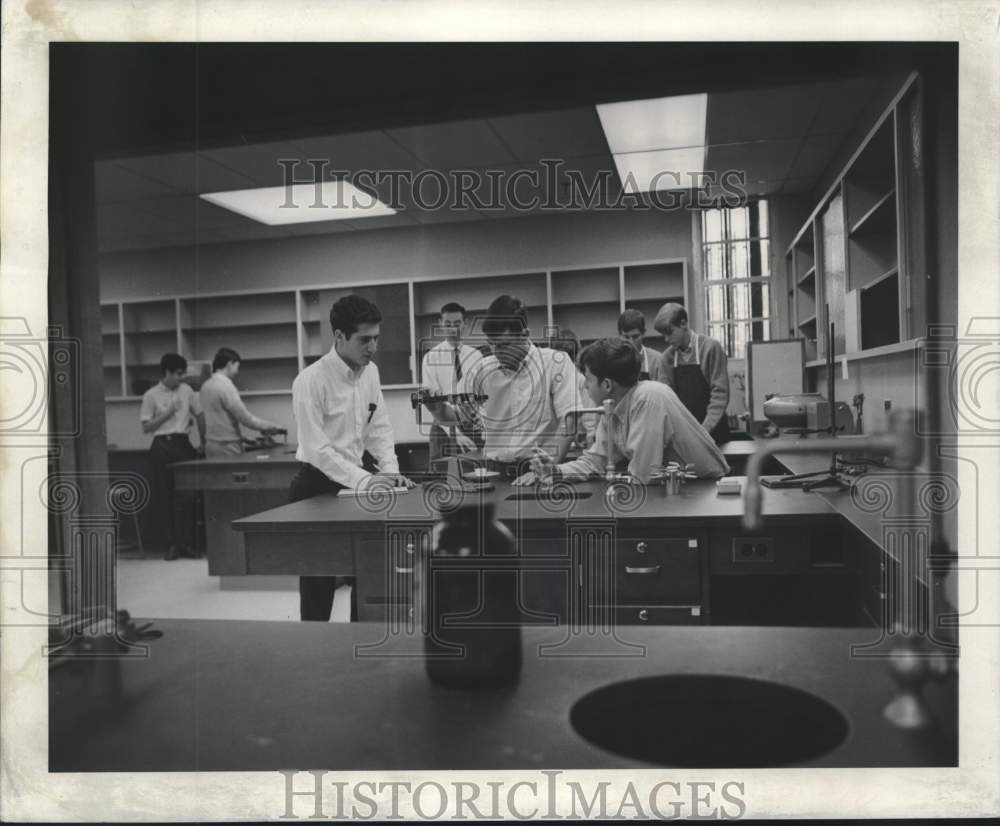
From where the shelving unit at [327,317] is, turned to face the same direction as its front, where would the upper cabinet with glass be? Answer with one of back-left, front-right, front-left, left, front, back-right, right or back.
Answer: left

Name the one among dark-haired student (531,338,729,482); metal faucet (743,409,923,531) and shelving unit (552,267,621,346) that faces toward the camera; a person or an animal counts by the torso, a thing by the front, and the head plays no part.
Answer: the shelving unit

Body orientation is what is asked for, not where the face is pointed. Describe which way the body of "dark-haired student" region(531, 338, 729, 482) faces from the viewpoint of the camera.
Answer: to the viewer's left

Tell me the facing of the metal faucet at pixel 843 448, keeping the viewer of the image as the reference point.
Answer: facing to the left of the viewer

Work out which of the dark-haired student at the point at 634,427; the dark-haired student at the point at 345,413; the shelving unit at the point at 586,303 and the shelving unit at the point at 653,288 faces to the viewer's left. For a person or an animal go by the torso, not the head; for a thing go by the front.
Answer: the dark-haired student at the point at 634,427

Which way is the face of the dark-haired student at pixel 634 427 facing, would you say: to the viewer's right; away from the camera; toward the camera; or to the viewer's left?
to the viewer's left

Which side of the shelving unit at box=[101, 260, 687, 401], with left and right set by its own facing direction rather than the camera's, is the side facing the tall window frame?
left

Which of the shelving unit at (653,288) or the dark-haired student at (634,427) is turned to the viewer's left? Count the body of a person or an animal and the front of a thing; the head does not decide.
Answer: the dark-haired student

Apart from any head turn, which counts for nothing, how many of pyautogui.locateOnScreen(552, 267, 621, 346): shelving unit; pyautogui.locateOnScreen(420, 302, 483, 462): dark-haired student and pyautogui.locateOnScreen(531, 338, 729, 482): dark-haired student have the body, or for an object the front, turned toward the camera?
2

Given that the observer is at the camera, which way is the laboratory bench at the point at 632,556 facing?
facing the viewer

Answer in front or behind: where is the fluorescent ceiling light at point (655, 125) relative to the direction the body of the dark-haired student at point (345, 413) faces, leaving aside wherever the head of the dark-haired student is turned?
in front

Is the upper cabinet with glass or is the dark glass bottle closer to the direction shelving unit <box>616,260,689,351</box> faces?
the dark glass bottle

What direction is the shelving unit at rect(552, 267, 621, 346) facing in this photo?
toward the camera
